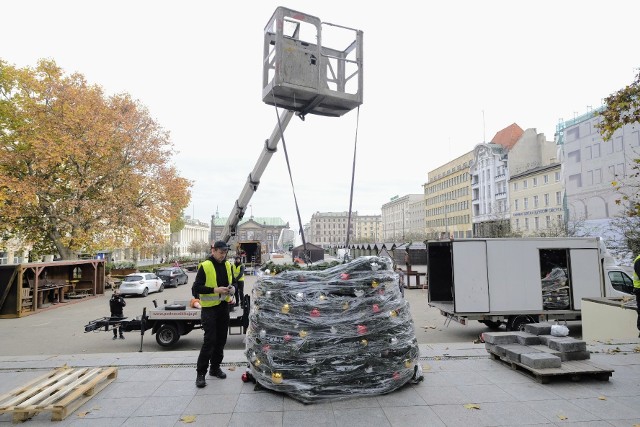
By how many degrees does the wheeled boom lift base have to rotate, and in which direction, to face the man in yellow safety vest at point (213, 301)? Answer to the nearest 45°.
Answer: approximately 90° to its left

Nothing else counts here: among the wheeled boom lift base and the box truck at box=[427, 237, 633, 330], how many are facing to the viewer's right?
1

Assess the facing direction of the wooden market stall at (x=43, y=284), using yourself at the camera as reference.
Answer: facing the viewer and to the right of the viewer

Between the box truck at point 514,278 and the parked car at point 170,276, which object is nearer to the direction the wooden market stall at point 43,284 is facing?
the box truck

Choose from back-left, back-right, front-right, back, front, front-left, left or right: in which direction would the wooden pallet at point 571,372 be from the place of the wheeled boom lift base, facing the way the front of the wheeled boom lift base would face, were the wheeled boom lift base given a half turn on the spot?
front-right

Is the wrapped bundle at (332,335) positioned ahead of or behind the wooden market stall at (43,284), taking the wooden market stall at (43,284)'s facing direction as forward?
ahead

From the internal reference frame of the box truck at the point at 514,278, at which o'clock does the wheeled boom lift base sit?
The wheeled boom lift base is roughly at 5 o'clock from the box truck.

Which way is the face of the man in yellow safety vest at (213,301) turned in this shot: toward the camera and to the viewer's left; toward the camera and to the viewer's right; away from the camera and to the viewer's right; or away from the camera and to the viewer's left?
toward the camera and to the viewer's right

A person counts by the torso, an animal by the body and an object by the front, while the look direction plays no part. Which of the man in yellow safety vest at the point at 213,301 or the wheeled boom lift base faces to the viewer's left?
the wheeled boom lift base

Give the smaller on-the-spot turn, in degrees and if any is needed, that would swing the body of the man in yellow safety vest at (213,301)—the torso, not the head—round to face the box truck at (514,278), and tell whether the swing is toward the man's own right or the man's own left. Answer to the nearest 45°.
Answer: approximately 90° to the man's own left

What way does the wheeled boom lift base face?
to the viewer's left

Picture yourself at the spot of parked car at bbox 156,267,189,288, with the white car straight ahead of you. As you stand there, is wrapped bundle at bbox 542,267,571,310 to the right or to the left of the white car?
left

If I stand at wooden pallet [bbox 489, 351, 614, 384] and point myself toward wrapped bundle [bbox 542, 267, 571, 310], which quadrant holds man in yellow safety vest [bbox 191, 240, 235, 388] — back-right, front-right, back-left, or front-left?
back-left

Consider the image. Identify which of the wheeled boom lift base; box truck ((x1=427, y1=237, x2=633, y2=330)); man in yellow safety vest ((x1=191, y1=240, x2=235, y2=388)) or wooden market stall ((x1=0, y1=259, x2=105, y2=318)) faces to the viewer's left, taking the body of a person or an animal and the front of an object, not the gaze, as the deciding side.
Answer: the wheeled boom lift base

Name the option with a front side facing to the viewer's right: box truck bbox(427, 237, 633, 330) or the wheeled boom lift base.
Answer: the box truck

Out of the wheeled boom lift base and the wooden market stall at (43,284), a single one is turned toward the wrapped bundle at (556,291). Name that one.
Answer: the wooden market stall

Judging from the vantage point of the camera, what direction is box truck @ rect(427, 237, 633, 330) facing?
facing to the right of the viewer

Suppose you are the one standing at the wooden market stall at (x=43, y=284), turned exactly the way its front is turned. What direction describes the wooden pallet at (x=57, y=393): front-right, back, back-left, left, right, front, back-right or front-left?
front-right

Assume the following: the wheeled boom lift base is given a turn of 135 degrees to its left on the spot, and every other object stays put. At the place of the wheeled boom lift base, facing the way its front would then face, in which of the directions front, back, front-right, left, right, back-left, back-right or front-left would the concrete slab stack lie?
front

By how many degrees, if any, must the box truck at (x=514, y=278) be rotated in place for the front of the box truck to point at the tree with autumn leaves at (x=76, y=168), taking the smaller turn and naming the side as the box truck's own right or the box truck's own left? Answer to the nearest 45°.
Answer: approximately 180°
